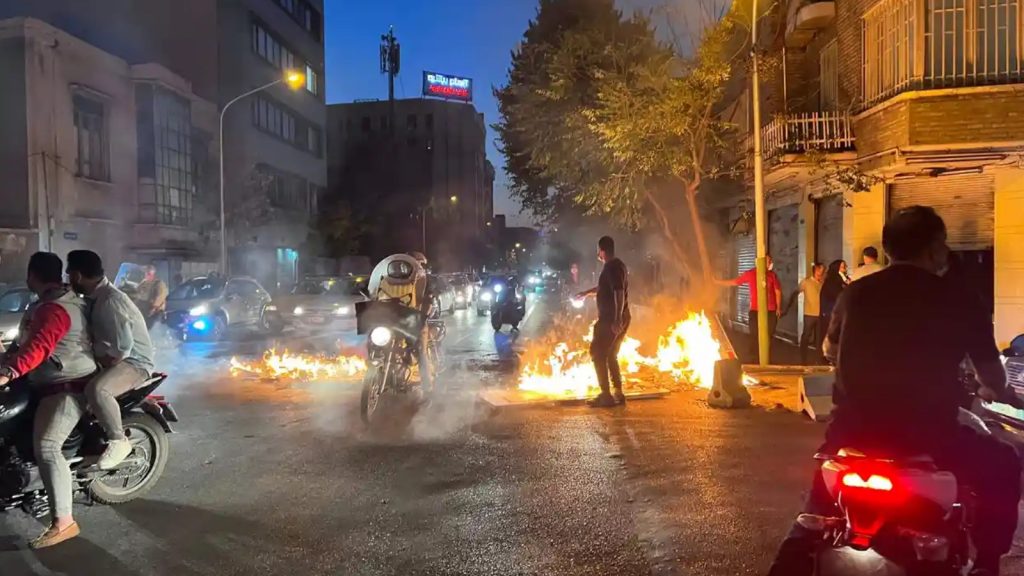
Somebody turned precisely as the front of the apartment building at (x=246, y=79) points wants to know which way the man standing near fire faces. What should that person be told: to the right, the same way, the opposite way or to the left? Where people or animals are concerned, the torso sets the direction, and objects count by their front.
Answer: the opposite way

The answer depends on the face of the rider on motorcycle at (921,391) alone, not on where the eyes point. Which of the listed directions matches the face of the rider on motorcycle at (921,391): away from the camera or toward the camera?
away from the camera

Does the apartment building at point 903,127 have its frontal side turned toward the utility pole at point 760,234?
yes

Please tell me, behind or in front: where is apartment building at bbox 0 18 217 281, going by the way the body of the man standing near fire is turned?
in front

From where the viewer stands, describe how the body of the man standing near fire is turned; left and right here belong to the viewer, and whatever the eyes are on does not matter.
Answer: facing to the left of the viewer

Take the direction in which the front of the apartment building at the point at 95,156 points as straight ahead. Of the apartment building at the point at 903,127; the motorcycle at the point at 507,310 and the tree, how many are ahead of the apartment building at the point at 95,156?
3

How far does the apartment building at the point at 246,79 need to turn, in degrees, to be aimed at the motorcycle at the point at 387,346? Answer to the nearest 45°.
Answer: approximately 45° to its right

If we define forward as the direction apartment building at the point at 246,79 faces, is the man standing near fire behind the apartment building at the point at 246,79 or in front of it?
in front

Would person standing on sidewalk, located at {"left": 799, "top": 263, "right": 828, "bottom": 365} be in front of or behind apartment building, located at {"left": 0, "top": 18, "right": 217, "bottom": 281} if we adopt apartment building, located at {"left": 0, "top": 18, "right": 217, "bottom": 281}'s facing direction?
in front

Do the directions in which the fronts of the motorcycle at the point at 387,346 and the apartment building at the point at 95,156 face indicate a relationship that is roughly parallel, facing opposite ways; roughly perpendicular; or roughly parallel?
roughly perpendicular

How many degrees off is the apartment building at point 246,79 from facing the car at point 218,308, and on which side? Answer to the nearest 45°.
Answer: approximately 45° to its right

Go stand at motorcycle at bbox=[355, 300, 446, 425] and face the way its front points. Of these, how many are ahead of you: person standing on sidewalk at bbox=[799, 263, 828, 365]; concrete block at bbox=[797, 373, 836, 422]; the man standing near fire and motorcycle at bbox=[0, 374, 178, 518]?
1

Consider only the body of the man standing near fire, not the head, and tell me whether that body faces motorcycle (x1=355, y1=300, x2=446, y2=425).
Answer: yes
